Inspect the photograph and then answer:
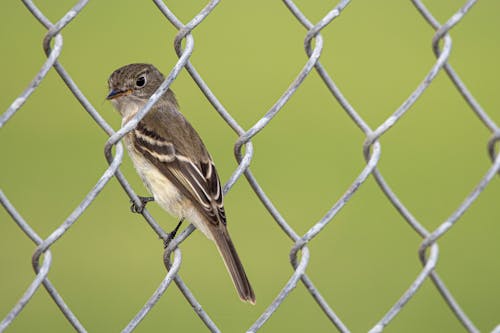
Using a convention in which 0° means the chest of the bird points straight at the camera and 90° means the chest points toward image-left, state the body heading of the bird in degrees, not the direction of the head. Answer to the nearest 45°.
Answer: approximately 90°
